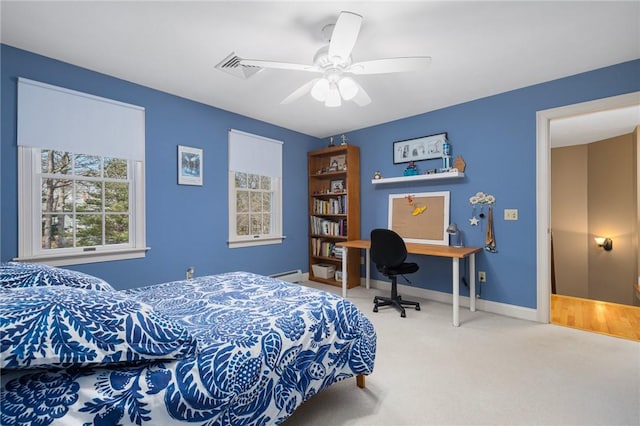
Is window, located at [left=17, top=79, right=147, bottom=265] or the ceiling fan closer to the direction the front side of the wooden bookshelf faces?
the window

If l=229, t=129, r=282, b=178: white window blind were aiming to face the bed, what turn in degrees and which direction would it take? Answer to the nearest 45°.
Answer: approximately 45° to its right

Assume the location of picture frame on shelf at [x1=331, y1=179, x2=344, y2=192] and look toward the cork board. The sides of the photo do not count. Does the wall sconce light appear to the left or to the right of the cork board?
left

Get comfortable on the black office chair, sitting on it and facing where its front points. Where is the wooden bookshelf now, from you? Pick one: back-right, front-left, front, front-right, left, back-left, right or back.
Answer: left

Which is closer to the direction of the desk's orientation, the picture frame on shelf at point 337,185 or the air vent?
the air vent

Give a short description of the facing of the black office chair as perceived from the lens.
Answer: facing away from the viewer and to the right of the viewer

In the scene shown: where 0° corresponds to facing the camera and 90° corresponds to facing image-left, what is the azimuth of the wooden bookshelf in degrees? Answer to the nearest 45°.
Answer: approximately 45°

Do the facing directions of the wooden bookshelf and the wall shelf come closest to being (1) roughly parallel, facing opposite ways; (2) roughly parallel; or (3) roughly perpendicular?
roughly parallel

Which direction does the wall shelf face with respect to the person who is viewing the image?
facing the viewer and to the left of the viewer

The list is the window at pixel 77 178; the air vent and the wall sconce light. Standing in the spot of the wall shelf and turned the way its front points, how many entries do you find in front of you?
2
